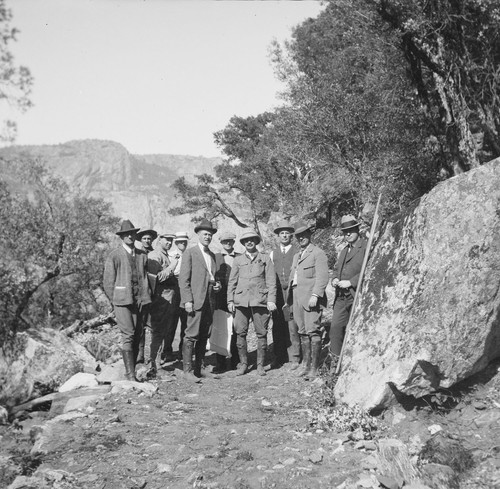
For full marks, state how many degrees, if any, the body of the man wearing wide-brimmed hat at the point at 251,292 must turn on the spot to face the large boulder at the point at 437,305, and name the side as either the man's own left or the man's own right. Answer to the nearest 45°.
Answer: approximately 45° to the man's own left

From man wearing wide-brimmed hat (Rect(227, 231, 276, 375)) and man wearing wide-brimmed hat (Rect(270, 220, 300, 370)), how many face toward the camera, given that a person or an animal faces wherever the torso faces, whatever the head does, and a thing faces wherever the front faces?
2

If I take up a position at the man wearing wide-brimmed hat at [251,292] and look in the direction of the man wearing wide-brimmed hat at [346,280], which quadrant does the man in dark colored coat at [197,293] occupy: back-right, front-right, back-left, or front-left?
back-right

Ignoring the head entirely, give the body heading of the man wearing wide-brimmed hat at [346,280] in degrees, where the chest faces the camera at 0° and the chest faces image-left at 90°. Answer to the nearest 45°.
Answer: approximately 45°

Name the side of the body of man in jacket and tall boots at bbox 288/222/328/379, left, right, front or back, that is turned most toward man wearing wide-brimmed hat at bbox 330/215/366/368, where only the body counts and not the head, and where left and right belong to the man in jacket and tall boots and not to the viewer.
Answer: left

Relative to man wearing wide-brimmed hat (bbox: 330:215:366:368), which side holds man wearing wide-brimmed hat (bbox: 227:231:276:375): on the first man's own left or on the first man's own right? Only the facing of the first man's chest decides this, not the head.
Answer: on the first man's own right

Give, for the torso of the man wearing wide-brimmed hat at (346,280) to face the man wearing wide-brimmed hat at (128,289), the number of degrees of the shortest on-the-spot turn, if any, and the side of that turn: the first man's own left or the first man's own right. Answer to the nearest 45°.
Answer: approximately 45° to the first man's own right
